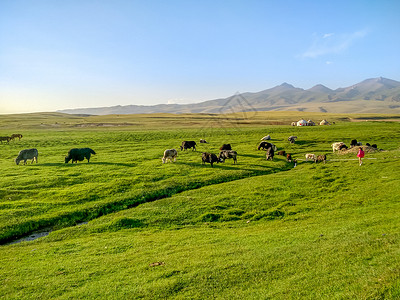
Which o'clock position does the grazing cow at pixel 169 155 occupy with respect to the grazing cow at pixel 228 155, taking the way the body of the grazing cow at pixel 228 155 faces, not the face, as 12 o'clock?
the grazing cow at pixel 169 155 is roughly at 12 o'clock from the grazing cow at pixel 228 155.

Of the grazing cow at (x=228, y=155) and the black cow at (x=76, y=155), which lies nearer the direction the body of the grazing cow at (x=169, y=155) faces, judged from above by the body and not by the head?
the black cow

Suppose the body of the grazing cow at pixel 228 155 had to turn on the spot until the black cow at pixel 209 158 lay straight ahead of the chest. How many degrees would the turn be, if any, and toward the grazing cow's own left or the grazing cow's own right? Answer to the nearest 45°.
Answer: approximately 45° to the grazing cow's own left

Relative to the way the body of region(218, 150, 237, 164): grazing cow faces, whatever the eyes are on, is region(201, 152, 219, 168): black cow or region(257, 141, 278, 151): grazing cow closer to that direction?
the black cow

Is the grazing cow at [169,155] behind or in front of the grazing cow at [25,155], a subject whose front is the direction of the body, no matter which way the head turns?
behind

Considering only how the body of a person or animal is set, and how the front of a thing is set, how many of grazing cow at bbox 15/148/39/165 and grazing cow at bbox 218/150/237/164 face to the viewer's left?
2

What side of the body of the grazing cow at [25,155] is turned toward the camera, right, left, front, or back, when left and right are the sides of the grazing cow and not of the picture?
left

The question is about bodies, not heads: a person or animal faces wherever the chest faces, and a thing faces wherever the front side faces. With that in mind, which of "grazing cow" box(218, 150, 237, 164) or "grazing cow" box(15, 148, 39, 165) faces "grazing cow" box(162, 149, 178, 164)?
"grazing cow" box(218, 150, 237, 164)

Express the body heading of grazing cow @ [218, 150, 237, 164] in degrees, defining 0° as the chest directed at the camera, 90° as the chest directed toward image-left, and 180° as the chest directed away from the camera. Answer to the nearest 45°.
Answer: approximately 90°

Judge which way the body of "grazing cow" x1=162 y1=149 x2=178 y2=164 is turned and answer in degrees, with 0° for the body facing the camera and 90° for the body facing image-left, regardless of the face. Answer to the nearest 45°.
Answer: approximately 45°
